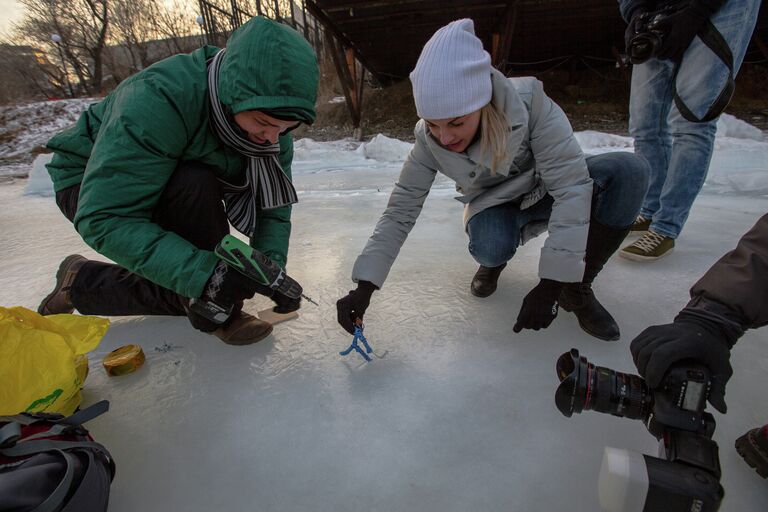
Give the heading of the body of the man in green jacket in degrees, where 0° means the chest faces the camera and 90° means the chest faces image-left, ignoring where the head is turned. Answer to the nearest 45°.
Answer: approximately 315°

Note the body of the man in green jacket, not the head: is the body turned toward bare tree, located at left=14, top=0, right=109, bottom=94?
no

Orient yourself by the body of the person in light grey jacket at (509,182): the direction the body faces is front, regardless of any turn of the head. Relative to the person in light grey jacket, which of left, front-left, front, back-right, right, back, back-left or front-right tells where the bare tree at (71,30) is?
right

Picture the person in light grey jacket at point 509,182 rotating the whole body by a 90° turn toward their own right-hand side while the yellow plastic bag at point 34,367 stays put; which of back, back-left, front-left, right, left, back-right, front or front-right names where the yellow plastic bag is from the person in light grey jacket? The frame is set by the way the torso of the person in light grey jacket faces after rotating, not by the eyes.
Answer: left

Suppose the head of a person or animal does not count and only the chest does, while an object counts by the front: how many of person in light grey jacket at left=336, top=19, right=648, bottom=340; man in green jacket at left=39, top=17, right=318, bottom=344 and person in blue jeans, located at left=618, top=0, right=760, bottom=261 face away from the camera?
0

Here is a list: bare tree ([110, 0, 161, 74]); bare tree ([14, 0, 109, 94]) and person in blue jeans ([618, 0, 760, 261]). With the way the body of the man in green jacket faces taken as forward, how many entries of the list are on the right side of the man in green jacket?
0

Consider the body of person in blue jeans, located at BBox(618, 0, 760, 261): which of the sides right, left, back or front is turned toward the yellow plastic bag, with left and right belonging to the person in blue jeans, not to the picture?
front

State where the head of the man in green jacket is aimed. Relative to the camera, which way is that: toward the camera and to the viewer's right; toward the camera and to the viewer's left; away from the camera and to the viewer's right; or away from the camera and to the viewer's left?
toward the camera and to the viewer's right

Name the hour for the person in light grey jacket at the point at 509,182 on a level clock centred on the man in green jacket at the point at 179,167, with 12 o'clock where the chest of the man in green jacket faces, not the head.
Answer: The person in light grey jacket is roughly at 11 o'clock from the man in green jacket.

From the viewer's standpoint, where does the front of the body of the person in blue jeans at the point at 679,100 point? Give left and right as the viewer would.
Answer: facing the viewer and to the left of the viewer

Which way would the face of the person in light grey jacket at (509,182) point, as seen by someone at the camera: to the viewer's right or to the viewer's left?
to the viewer's left

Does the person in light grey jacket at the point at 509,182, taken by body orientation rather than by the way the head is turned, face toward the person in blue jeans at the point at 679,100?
no

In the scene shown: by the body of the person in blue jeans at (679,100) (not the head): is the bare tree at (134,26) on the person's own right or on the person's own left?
on the person's own right

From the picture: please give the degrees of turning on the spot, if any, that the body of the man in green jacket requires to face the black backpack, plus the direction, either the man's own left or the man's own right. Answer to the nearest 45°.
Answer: approximately 90° to the man's own right

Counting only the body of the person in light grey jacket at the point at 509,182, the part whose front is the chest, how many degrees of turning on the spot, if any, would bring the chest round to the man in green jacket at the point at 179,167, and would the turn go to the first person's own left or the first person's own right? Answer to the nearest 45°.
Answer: approximately 45° to the first person's own right

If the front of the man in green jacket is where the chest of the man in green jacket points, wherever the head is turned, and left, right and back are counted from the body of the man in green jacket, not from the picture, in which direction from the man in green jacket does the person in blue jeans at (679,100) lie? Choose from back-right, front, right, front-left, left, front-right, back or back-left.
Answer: front-left

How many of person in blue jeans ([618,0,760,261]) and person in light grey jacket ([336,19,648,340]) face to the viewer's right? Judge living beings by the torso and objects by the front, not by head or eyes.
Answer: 0

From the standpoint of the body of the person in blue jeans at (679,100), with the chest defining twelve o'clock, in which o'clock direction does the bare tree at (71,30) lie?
The bare tree is roughly at 2 o'clock from the person in blue jeans.

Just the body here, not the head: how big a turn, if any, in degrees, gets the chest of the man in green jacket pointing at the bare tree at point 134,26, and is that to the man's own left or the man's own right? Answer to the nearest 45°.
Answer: approximately 135° to the man's own left

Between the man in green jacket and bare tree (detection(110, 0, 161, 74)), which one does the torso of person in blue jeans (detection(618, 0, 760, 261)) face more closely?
the man in green jacket
